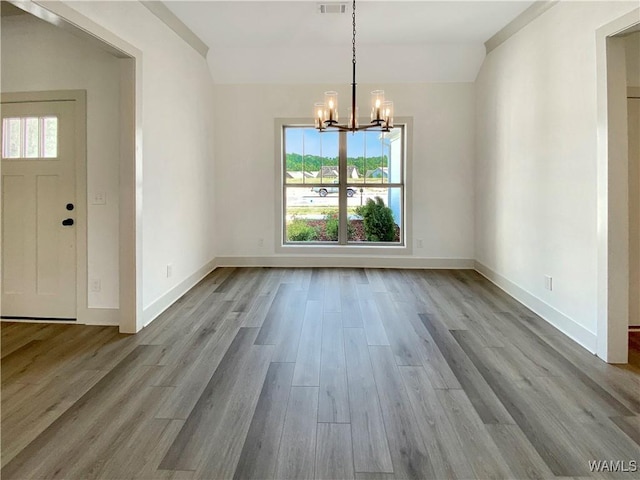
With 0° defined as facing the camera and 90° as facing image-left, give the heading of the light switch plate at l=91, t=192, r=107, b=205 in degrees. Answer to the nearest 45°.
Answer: approximately 0°

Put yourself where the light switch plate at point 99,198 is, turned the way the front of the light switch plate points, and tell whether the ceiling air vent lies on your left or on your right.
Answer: on your left
